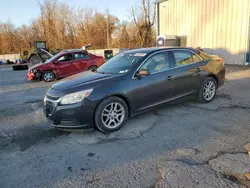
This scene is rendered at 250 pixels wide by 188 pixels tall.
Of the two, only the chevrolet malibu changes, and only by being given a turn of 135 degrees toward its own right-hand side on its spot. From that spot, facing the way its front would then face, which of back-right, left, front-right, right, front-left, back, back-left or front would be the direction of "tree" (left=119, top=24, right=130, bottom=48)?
front

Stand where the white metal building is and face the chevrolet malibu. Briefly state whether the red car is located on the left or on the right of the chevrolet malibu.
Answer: right

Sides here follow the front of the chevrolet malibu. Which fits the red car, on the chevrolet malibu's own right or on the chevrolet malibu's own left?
on the chevrolet malibu's own right

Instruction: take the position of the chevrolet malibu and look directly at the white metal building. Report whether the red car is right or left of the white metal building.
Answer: left

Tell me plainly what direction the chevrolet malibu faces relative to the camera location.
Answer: facing the viewer and to the left of the viewer

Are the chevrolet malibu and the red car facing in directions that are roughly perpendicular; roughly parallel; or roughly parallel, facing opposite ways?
roughly parallel

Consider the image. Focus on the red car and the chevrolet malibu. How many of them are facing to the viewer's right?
0

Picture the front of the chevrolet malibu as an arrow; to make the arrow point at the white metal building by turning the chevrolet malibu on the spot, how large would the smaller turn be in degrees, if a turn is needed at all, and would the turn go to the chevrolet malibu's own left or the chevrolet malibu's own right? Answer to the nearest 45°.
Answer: approximately 180°

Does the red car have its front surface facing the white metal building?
no

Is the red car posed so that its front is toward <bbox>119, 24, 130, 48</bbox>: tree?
no

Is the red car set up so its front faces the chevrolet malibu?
no
